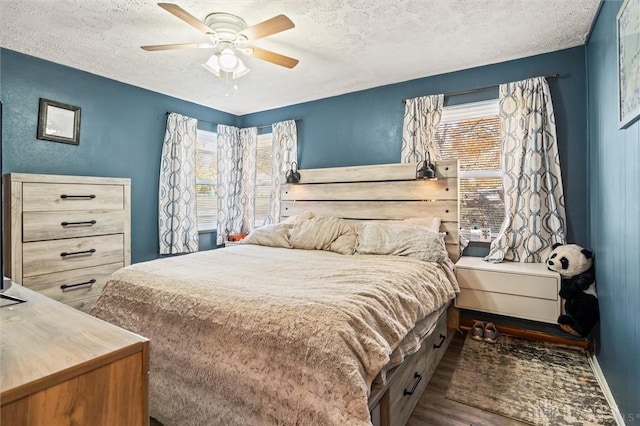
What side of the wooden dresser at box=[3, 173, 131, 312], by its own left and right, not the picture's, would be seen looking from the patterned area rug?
front

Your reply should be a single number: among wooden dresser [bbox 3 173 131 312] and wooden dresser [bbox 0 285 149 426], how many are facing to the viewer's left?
0

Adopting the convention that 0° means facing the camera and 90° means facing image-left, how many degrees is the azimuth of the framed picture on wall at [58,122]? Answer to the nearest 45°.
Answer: approximately 315°

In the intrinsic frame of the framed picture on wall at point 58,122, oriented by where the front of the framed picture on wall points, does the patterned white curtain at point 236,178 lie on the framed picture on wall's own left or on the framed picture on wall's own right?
on the framed picture on wall's own left

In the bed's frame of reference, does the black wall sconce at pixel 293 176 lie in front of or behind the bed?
behind

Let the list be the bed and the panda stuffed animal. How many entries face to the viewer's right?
0

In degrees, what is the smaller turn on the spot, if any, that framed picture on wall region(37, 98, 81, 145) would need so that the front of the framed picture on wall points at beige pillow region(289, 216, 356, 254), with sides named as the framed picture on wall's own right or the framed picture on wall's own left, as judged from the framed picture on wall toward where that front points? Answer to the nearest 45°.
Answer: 0° — it already faces it

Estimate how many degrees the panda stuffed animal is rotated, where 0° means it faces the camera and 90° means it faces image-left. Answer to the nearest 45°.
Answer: approximately 45°

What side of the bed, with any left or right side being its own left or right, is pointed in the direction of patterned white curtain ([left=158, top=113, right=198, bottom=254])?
right

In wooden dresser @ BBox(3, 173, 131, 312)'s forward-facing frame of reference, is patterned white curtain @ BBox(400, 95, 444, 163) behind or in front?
in front

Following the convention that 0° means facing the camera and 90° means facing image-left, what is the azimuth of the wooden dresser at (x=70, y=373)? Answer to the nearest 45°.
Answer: approximately 225°
